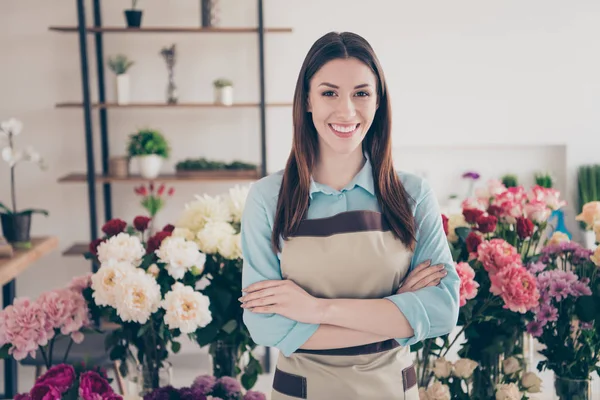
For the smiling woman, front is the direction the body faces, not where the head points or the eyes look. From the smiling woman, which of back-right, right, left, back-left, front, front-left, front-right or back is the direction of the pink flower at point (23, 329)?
right

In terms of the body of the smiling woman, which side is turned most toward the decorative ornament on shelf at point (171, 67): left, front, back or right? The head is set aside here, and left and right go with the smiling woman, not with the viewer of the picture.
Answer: back

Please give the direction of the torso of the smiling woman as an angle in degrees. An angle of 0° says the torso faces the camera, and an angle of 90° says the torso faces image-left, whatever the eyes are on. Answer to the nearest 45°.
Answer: approximately 0°

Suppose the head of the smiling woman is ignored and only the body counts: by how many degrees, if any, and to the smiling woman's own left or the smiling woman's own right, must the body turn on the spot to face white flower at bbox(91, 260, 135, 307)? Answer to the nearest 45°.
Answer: approximately 90° to the smiling woman's own right

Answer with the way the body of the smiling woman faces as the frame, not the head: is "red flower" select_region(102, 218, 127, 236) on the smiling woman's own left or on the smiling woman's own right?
on the smiling woman's own right
